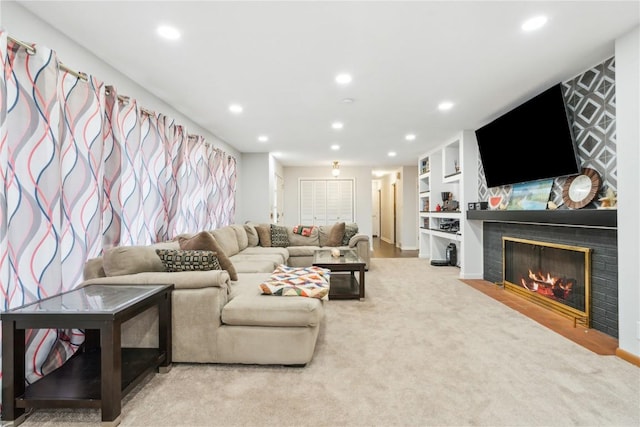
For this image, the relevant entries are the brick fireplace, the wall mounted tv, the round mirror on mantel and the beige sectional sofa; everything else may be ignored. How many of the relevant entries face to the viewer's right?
1

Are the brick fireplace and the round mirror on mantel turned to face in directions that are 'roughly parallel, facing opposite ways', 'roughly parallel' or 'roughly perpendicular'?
roughly parallel

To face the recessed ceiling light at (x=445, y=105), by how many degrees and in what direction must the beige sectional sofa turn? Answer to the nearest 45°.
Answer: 0° — it already faces it

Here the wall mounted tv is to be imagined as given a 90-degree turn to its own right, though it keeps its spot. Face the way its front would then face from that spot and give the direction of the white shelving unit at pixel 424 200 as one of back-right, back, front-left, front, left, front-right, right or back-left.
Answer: front

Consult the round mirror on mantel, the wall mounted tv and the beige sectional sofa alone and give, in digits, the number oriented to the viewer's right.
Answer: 1

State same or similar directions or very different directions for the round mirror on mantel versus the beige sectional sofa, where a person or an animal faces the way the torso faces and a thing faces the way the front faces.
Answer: very different directions

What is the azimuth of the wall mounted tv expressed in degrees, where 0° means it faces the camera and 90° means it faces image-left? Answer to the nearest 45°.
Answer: approximately 45°

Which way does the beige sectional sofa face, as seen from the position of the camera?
facing to the right of the viewer

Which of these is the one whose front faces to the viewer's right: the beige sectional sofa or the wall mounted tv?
the beige sectional sofa

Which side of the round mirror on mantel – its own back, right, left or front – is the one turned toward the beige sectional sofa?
front

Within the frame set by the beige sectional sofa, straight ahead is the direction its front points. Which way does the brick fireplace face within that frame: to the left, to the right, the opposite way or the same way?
the opposite way

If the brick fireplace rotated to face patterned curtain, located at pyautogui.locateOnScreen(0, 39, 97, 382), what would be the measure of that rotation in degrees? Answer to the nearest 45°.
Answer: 0° — it already faces it

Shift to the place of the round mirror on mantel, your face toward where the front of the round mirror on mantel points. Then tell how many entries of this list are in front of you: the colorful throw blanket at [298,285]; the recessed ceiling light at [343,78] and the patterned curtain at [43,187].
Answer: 3
